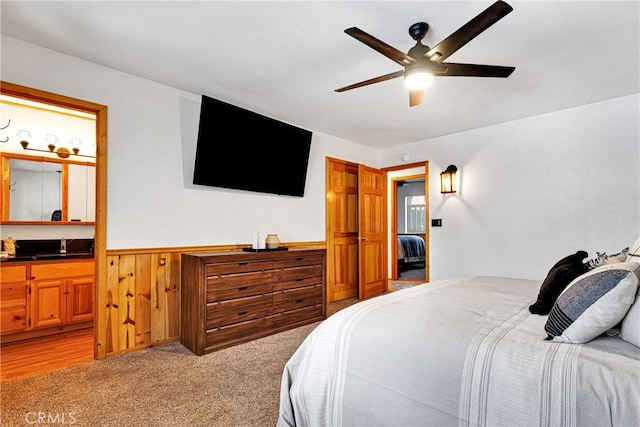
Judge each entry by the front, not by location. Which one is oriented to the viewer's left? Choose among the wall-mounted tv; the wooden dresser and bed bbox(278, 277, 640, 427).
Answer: the bed

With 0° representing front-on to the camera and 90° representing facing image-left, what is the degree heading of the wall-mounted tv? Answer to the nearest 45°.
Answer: approximately 315°

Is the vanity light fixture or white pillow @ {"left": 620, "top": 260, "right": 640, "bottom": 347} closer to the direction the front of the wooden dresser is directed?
the white pillow

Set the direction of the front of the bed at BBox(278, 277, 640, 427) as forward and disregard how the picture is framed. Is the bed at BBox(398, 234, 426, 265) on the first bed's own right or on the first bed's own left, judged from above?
on the first bed's own right

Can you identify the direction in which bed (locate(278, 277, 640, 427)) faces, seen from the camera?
facing to the left of the viewer

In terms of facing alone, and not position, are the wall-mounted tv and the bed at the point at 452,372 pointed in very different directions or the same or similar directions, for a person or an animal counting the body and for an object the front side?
very different directions

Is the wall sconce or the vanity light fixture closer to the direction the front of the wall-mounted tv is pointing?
the wall sconce

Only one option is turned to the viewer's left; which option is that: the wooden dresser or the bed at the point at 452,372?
the bed

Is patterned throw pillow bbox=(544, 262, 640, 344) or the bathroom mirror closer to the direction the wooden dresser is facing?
the patterned throw pillow

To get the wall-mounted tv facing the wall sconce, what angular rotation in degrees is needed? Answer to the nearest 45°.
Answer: approximately 45° to its left

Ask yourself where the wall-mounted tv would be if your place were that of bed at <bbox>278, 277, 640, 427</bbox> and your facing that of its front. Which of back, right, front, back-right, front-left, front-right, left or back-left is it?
front-right

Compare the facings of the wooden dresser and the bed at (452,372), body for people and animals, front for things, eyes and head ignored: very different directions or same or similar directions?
very different directions

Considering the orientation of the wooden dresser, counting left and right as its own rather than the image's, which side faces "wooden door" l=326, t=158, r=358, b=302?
left

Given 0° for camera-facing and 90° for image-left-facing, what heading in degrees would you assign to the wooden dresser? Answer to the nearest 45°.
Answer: approximately 315°
